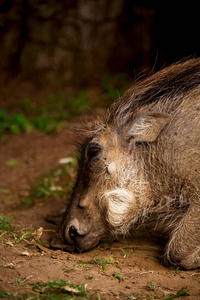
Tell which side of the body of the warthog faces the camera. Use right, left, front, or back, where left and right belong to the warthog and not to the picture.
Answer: left
